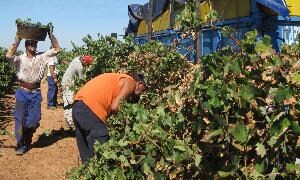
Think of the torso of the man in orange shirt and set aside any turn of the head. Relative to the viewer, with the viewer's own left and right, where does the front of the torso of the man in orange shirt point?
facing to the right of the viewer

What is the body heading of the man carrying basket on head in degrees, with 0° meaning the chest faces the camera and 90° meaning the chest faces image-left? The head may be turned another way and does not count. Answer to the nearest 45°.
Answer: approximately 0°

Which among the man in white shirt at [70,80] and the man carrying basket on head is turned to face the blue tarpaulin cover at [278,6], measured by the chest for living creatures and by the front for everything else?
the man in white shirt

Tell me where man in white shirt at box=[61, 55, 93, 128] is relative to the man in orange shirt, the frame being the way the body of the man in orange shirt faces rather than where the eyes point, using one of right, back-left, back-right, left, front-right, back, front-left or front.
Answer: left

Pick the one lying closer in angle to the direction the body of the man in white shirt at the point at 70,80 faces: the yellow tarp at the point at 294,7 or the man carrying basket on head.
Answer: the yellow tarp

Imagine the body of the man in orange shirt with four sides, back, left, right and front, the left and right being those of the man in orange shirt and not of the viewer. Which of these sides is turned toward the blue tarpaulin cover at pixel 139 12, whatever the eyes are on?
left

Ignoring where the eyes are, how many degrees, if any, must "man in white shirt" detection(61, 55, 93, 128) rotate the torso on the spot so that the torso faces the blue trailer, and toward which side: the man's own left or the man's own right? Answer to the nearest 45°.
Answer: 0° — they already face it

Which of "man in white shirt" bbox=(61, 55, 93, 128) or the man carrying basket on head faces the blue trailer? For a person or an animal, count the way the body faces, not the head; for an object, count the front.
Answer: the man in white shirt

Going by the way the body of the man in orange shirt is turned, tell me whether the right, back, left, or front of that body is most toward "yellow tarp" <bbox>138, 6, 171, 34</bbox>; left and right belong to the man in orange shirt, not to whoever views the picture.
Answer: left
